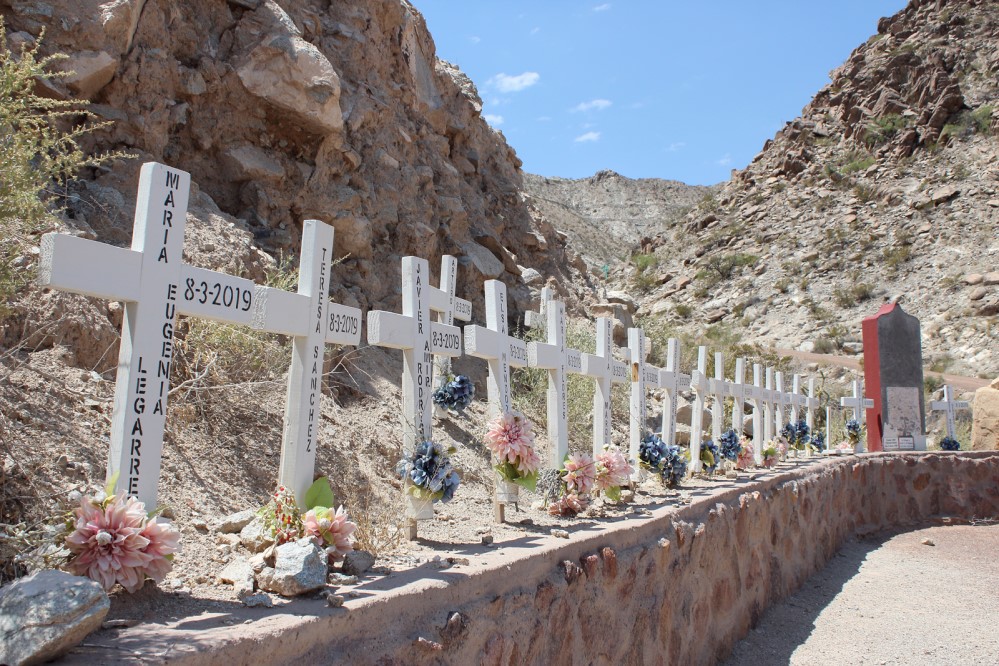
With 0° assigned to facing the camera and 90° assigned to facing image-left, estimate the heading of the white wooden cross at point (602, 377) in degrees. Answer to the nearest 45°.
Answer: approximately 315°

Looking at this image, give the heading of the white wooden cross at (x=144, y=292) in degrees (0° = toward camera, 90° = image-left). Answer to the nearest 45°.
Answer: approximately 315°

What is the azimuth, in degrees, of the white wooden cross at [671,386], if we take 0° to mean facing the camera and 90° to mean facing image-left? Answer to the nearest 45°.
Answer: approximately 315°

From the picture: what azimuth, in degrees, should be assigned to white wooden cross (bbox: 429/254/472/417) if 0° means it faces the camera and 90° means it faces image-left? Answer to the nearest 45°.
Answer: approximately 315°

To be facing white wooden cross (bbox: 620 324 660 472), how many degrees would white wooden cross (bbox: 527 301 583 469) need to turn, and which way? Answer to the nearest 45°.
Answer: approximately 90° to its left

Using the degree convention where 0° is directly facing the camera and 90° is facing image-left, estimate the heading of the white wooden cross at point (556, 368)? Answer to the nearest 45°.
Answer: approximately 315°

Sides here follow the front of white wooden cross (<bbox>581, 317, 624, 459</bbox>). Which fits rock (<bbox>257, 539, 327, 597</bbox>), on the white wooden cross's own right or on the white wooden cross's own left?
on the white wooden cross's own right
